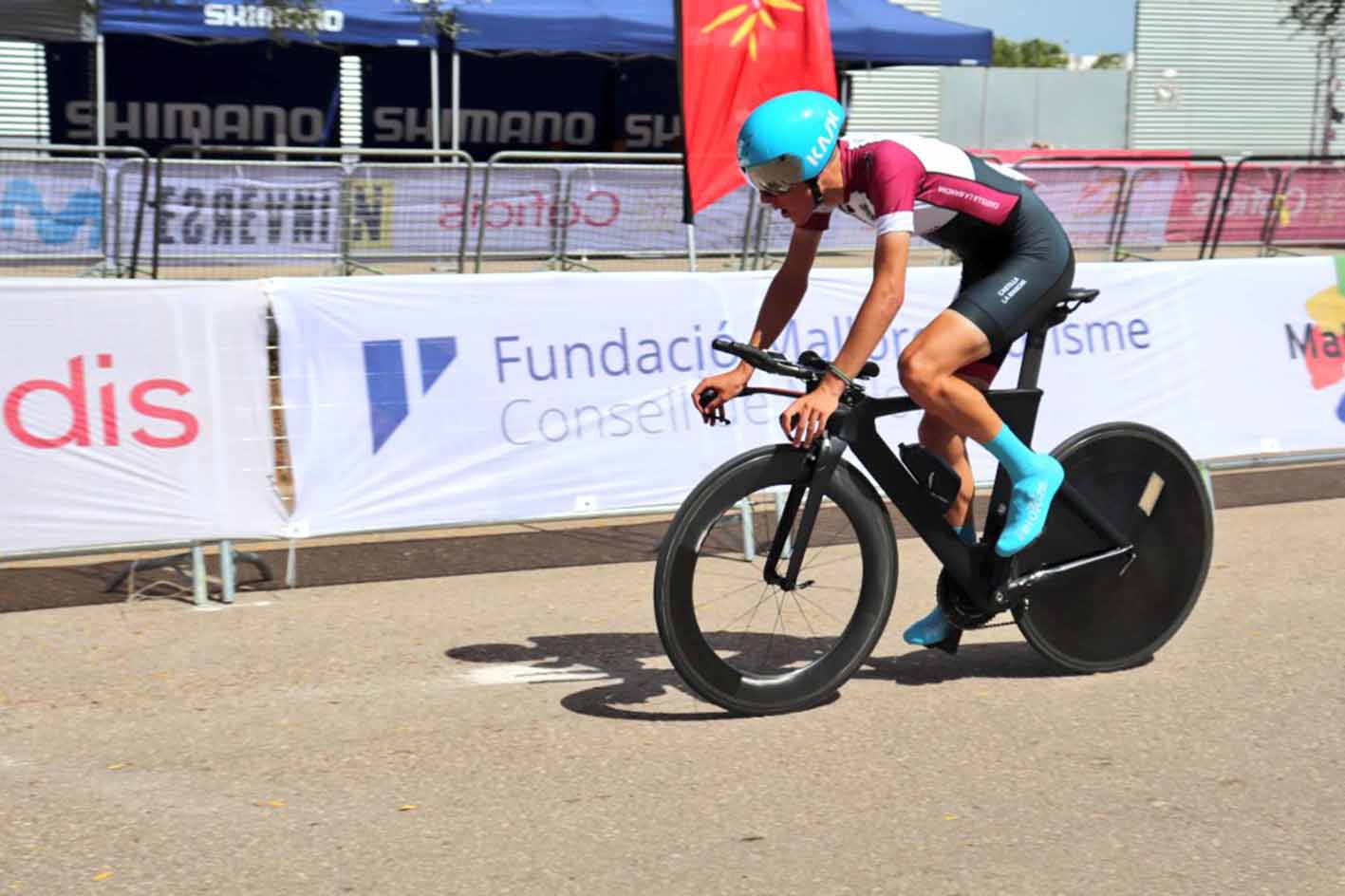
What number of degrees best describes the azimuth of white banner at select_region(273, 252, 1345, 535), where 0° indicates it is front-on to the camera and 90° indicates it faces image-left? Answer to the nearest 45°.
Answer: approximately 0°

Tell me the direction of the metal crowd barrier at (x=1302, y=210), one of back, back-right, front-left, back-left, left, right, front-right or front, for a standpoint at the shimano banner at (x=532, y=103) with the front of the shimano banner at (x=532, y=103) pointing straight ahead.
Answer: front-left

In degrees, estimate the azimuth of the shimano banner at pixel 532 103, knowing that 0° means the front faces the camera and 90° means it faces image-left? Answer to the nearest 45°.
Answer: approximately 0°

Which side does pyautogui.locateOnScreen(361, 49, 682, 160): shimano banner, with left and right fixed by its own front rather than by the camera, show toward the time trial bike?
front

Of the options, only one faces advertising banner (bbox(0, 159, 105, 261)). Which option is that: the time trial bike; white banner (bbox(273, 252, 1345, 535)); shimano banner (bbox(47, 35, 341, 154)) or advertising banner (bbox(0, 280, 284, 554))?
the shimano banner

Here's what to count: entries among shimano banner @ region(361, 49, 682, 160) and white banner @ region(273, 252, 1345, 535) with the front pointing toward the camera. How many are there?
2

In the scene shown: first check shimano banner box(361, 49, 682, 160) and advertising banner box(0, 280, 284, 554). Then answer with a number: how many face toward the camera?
2

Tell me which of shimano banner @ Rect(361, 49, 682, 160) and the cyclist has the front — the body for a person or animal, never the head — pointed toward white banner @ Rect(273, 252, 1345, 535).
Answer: the shimano banner

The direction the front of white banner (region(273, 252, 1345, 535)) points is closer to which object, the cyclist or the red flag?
the cyclist

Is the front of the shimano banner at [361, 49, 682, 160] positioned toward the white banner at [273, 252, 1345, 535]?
yes

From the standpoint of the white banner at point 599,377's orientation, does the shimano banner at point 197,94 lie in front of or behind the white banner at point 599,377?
behind
